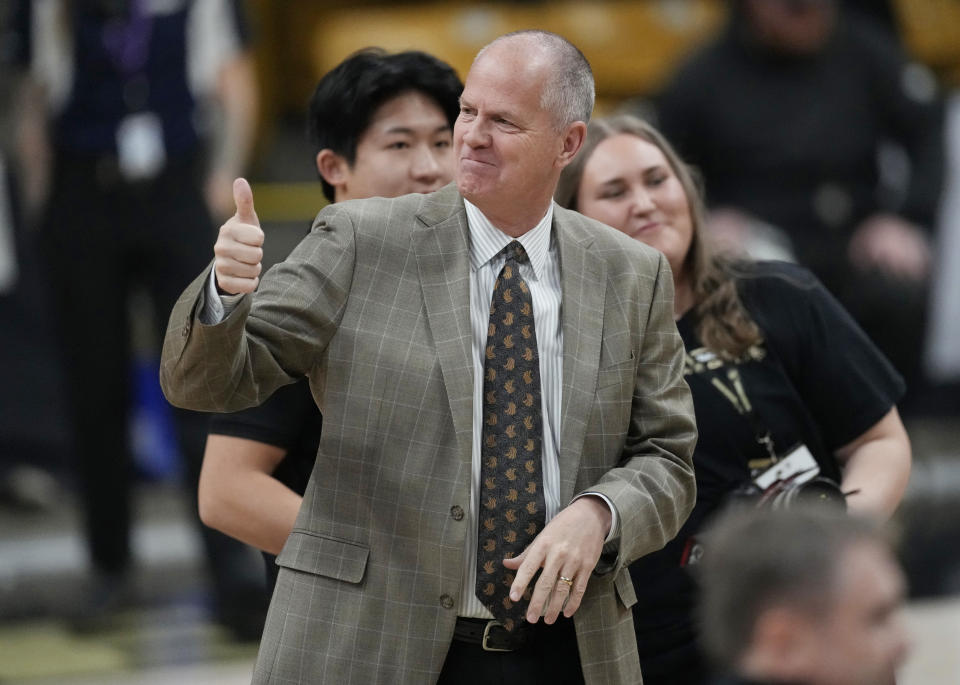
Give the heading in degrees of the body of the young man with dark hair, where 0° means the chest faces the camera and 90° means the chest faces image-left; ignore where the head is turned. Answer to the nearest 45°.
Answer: approximately 315°

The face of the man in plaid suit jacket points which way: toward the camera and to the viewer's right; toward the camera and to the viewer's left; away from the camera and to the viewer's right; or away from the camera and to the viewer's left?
toward the camera and to the viewer's left

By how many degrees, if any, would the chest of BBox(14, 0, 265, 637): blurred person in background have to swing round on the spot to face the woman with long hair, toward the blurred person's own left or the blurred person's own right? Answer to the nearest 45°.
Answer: approximately 45° to the blurred person's own left

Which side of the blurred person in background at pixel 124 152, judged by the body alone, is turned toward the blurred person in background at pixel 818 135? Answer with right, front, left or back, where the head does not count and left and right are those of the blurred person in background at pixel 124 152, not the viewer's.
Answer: left

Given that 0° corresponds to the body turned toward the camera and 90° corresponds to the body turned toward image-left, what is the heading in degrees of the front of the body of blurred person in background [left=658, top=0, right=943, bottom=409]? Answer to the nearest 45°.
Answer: approximately 0°

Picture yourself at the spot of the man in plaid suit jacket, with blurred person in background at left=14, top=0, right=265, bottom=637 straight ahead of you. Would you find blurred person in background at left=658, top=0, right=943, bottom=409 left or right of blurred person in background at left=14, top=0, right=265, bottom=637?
right

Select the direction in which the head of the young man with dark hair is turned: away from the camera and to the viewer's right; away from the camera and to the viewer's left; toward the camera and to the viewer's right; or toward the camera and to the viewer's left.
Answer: toward the camera and to the viewer's right

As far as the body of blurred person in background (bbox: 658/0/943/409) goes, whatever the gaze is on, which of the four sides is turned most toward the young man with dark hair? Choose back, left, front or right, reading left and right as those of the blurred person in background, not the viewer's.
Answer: front
